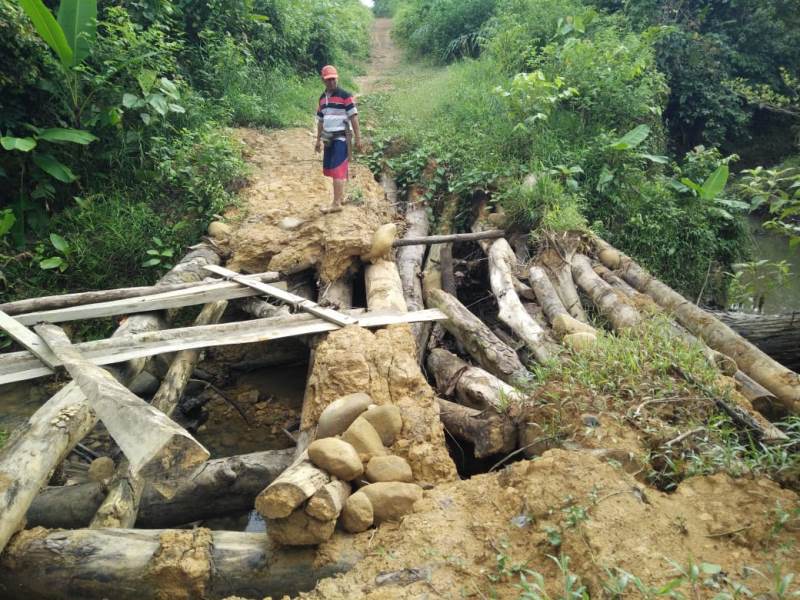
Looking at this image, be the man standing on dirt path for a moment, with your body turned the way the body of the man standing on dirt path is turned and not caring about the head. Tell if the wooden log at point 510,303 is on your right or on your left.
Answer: on your left

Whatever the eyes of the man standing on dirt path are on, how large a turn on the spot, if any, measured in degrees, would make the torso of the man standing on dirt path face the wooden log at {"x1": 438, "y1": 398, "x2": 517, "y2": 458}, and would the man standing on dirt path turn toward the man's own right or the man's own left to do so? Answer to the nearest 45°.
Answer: approximately 45° to the man's own left

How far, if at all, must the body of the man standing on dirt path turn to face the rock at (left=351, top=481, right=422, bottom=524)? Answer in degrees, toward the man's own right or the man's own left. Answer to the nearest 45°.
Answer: approximately 45° to the man's own left

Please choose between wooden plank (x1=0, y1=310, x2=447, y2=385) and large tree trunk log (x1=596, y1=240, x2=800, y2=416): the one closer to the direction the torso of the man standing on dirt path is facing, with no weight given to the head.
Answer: the wooden plank

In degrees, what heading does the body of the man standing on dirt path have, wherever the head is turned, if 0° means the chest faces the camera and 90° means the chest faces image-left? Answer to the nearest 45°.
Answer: approximately 45°

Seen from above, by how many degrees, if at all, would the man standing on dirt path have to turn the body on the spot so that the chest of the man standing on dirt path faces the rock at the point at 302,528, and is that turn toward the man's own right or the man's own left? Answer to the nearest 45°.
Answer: approximately 45° to the man's own left

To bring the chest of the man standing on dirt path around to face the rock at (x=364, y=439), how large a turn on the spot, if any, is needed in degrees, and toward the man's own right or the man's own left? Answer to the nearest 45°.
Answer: approximately 45° to the man's own left

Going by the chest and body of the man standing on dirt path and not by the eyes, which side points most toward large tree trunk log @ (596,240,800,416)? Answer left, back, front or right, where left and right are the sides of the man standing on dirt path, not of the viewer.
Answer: left
